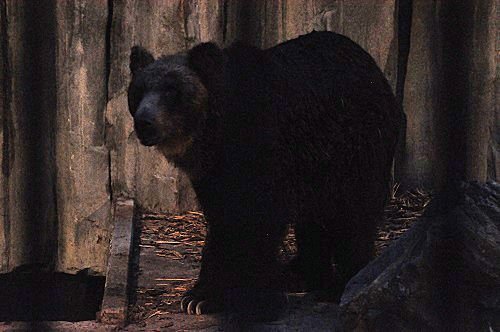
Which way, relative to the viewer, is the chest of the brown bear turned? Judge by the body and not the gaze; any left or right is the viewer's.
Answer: facing the viewer and to the left of the viewer
